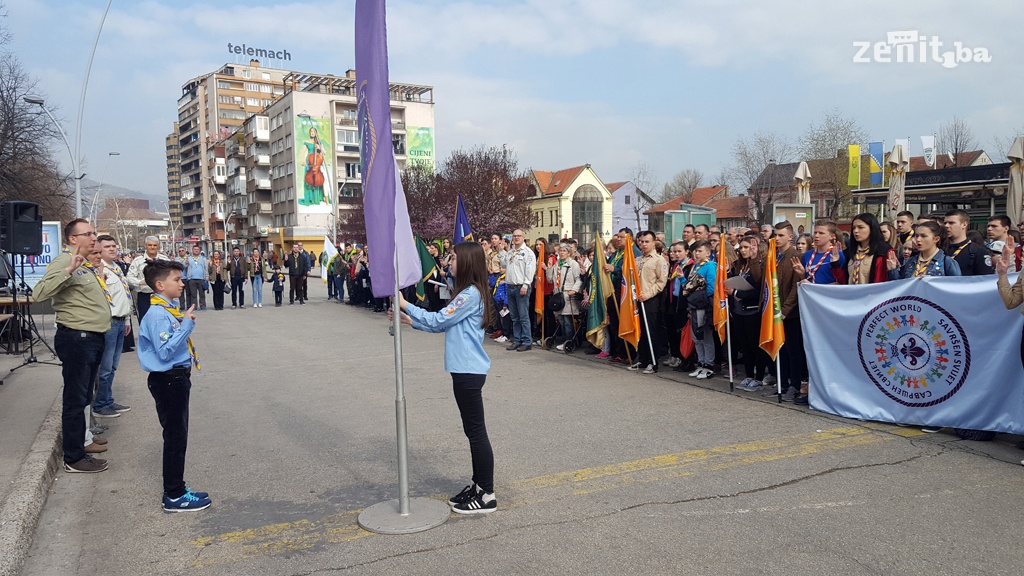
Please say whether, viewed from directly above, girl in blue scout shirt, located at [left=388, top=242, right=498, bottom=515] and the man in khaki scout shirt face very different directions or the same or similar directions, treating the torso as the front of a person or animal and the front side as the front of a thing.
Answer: very different directions

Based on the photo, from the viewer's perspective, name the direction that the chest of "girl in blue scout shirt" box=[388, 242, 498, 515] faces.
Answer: to the viewer's left

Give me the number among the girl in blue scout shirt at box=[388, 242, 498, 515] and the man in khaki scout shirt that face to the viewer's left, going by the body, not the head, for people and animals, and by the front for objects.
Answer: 1

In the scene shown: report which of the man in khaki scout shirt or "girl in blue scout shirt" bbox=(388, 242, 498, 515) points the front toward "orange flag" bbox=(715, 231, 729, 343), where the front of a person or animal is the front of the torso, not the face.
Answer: the man in khaki scout shirt

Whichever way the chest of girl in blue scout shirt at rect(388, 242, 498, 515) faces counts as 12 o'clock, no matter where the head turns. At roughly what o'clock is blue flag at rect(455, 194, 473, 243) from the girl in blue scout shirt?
The blue flag is roughly at 3 o'clock from the girl in blue scout shirt.

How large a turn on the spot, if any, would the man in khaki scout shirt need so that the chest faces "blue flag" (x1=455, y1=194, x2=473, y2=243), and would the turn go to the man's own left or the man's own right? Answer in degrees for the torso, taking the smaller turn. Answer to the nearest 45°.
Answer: approximately 45° to the man's own left

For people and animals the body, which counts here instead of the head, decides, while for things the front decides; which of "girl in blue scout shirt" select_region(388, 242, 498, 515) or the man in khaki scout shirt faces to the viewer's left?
the girl in blue scout shirt

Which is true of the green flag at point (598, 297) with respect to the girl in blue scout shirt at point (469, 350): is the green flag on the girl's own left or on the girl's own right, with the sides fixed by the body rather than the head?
on the girl's own right

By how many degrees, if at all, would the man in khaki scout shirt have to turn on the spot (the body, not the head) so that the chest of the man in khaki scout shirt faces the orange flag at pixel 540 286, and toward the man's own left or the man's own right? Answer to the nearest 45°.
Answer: approximately 45° to the man's own left

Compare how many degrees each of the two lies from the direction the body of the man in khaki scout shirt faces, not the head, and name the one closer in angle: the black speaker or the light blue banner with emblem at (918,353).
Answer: the light blue banner with emblem

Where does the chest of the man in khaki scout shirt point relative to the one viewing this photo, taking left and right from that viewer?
facing to the right of the viewer

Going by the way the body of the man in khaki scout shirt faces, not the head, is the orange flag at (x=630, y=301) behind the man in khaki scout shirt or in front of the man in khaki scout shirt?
in front

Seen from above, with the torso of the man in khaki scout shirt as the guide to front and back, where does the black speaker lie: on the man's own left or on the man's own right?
on the man's own left

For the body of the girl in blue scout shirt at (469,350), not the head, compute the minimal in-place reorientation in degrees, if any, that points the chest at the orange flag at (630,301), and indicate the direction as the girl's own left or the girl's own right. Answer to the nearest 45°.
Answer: approximately 135° to the girl's own right
